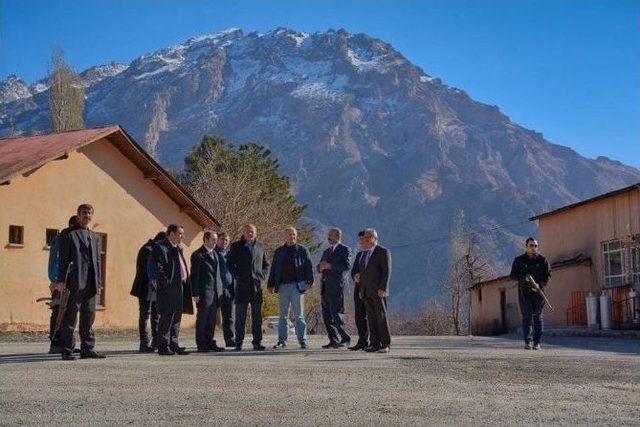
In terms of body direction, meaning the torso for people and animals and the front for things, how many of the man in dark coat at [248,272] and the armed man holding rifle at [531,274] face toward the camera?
2

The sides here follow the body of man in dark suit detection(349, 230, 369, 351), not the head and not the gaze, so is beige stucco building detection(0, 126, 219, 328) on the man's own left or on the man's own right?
on the man's own right

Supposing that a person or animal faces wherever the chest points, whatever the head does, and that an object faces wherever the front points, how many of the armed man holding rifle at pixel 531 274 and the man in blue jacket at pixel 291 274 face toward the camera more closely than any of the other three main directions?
2

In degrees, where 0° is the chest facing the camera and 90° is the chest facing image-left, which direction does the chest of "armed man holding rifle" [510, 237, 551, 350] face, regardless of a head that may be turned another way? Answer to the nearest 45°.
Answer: approximately 0°

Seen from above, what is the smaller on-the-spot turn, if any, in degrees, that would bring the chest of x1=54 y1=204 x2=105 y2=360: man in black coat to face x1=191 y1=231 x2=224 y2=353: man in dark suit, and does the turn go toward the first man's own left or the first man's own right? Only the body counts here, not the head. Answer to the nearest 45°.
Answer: approximately 90° to the first man's own left

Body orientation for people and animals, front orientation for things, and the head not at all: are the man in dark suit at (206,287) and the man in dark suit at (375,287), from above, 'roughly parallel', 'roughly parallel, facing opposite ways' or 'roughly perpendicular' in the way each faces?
roughly perpendicular

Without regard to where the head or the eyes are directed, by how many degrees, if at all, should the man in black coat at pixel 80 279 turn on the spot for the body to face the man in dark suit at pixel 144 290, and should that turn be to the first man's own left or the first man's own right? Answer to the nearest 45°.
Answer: approximately 90° to the first man's own left

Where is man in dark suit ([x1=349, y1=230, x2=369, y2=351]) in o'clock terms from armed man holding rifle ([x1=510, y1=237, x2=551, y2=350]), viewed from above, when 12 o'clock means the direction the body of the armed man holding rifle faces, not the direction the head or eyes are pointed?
The man in dark suit is roughly at 2 o'clock from the armed man holding rifle.

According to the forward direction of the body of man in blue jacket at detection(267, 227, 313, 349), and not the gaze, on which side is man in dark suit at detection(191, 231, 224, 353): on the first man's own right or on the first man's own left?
on the first man's own right

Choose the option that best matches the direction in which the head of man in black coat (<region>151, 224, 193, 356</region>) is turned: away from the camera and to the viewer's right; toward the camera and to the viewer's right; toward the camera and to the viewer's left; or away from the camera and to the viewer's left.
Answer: toward the camera and to the viewer's right

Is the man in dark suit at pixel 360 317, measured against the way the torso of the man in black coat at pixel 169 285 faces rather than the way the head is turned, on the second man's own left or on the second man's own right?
on the second man's own left

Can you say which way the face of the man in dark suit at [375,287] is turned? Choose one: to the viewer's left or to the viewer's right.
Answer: to the viewer's left

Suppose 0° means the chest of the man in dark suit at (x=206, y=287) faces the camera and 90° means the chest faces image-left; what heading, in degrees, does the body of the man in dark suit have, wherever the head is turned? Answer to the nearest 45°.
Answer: approximately 315°

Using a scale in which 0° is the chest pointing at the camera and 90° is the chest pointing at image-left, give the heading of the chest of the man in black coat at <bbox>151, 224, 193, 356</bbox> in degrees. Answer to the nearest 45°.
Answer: approximately 315°

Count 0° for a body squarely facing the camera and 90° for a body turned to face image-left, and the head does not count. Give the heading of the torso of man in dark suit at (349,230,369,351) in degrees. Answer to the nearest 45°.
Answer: approximately 45°
